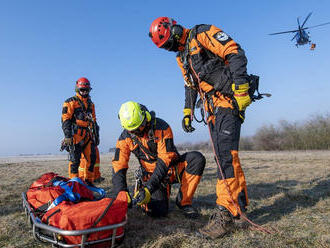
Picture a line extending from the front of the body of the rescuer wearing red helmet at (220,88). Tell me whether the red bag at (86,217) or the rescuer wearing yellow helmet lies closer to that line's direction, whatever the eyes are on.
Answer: the red bag

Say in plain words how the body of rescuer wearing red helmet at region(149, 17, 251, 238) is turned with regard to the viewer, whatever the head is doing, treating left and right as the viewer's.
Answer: facing the viewer and to the left of the viewer

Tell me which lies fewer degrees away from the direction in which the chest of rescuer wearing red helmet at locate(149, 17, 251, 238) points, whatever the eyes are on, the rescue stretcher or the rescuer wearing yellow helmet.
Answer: the rescue stretcher

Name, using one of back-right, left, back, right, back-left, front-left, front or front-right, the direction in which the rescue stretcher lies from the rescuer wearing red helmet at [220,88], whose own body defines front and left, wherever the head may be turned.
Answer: front

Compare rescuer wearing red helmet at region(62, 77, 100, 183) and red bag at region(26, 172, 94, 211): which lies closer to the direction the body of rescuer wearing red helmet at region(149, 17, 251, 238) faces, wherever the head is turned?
the red bag

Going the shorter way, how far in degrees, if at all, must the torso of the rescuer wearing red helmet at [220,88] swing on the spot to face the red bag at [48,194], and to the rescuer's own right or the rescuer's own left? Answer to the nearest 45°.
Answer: approximately 45° to the rescuer's own right

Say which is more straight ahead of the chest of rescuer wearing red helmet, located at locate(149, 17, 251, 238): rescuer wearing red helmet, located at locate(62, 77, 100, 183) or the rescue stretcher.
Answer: the rescue stretcher

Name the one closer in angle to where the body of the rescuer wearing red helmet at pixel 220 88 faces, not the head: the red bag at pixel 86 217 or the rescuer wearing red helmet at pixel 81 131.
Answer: the red bag

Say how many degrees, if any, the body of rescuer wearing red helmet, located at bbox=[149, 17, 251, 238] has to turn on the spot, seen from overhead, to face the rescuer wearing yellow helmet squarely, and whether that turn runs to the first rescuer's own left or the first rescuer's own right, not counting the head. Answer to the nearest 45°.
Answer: approximately 90° to the first rescuer's own right

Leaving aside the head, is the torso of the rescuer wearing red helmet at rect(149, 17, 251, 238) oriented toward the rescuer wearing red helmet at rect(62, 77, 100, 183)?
no

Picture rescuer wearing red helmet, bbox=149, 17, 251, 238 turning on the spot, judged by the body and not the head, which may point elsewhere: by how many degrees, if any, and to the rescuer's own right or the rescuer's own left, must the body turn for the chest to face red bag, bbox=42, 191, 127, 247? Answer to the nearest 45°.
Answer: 0° — they already face it
